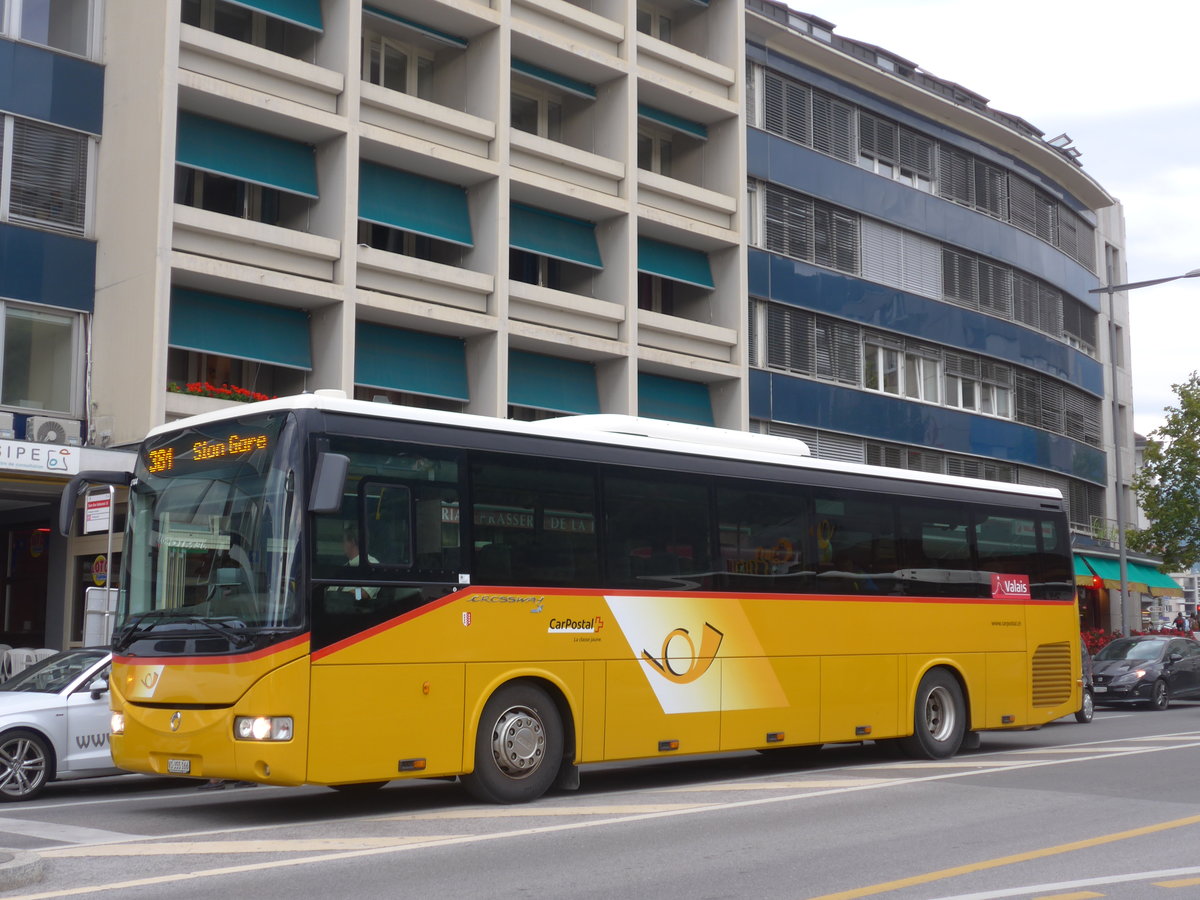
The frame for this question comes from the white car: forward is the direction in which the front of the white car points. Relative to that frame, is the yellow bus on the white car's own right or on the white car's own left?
on the white car's own left

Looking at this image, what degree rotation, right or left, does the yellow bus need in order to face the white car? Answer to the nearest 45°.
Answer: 0° — it already faces it

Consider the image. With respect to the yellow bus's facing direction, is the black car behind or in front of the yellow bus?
behind

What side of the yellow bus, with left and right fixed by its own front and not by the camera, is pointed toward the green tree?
back

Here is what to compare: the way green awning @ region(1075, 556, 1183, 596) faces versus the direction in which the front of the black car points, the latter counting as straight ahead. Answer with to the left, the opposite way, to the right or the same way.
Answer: to the left

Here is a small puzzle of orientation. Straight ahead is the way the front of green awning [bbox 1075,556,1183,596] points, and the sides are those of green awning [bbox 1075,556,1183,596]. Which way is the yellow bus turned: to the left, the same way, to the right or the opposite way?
to the right

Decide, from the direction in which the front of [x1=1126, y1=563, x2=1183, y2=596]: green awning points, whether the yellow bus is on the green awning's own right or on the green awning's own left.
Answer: on the green awning's own right

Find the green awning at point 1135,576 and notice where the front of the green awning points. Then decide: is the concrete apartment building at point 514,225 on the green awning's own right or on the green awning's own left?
on the green awning's own right

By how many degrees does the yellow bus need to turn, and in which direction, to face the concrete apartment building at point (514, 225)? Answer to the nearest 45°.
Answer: approximately 135° to its right
